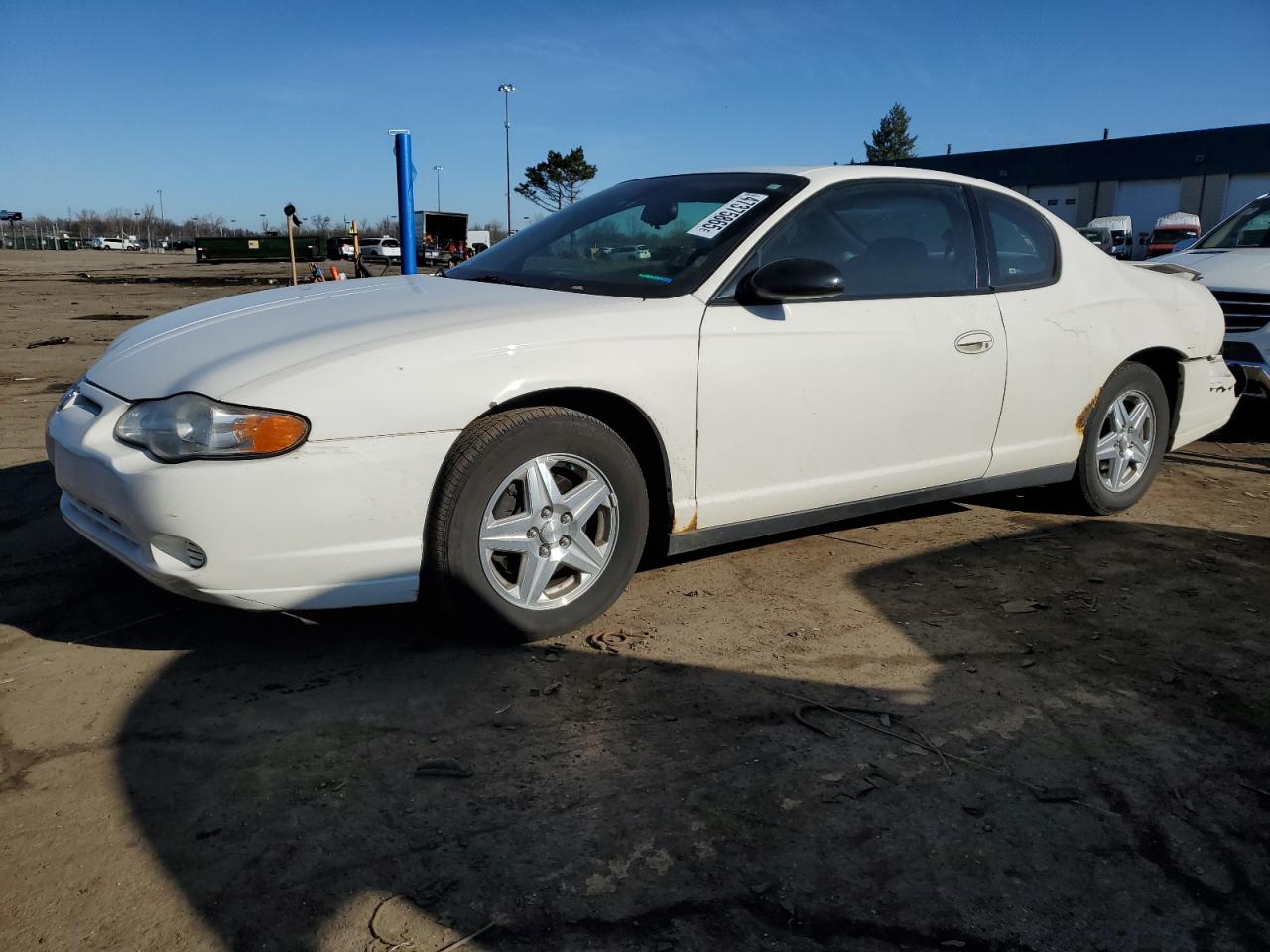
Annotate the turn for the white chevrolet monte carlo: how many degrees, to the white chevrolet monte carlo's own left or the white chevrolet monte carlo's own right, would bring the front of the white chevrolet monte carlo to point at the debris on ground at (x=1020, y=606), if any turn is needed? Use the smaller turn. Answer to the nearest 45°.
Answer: approximately 135° to the white chevrolet monte carlo's own left

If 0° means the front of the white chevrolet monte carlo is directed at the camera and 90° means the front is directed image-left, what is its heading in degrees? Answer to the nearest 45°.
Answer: approximately 45°

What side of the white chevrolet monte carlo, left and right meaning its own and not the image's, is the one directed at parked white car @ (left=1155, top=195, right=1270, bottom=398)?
back

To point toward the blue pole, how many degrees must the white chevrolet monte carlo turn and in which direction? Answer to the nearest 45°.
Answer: approximately 135° to its right

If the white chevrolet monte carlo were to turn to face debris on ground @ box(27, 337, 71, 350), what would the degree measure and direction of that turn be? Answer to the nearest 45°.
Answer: approximately 90° to its right

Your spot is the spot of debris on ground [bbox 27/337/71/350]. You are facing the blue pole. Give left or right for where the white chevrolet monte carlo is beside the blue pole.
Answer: right

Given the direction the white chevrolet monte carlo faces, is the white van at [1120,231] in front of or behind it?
behind
